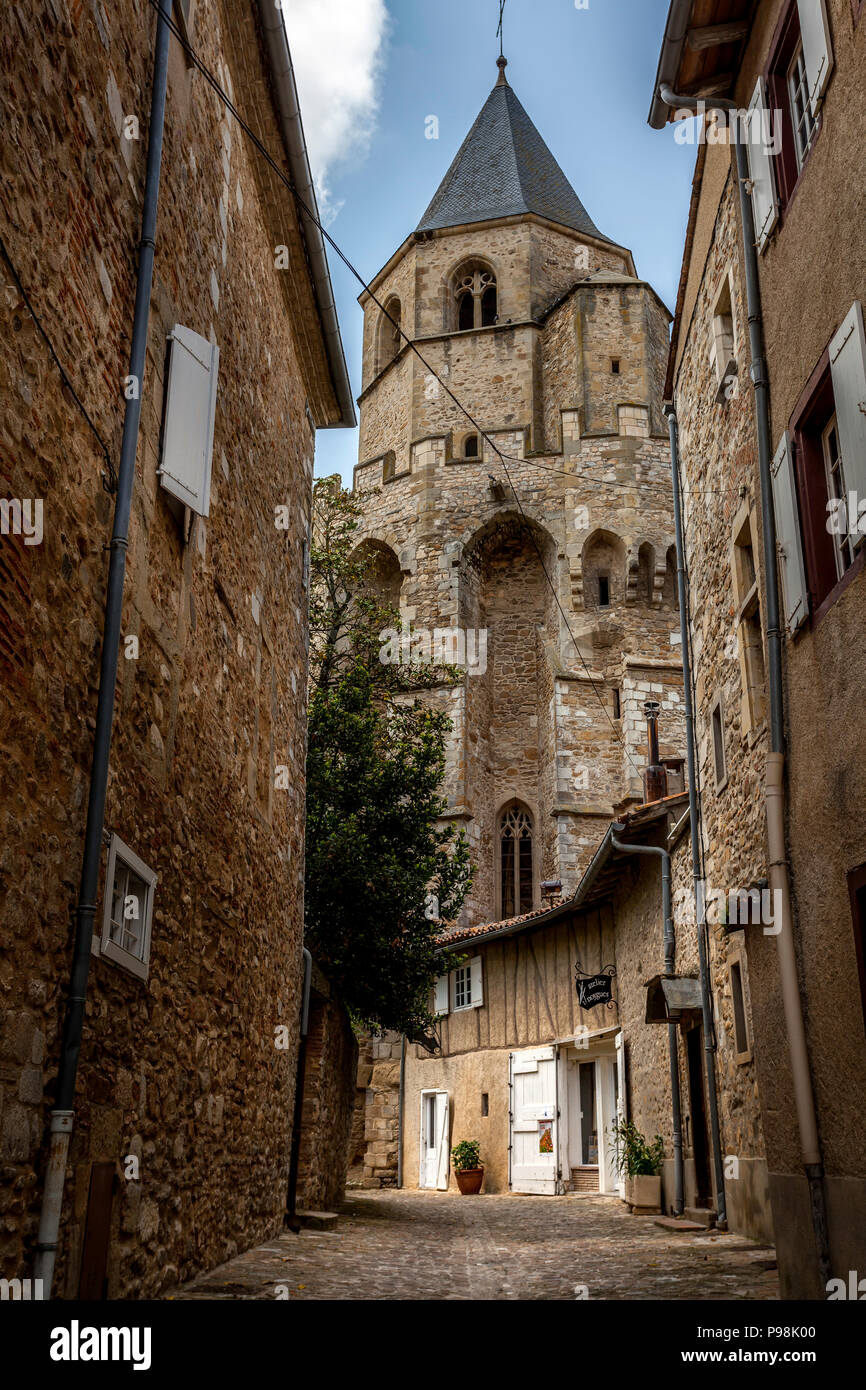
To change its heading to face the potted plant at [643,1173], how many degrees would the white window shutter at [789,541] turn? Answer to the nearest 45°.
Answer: approximately 90° to its right

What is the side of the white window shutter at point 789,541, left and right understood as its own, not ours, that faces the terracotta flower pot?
right

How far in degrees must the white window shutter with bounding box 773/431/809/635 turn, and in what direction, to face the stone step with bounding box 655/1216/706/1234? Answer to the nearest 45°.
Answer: approximately 90° to its right

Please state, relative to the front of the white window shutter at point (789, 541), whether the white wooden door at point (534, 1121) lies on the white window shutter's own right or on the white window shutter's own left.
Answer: on the white window shutter's own right

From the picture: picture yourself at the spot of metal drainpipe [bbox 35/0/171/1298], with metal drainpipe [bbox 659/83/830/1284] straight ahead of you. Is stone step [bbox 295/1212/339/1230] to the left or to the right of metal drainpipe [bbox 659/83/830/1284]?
left

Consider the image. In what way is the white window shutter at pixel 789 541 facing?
to the viewer's left

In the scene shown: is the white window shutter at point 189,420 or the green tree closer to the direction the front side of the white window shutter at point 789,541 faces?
the white window shutter
